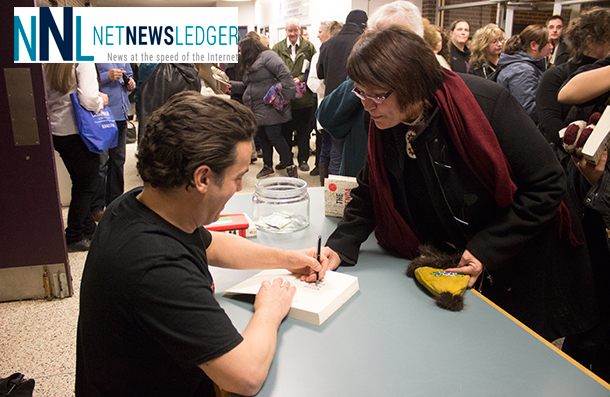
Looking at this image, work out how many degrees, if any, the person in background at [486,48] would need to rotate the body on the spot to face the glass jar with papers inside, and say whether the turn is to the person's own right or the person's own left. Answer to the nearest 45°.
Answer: approximately 45° to the person's own right

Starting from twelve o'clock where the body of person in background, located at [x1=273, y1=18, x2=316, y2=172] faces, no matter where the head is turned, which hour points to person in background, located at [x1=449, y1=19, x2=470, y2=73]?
person in background, located at [x1=449, y1=19, x2=470, y2=73] is roughly at 10 o'clock from person in background, located at [x1=273, y1=18, x2=316, y2=172].

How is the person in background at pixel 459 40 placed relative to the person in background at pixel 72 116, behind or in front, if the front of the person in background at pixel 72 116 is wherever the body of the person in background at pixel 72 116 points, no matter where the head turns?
in front

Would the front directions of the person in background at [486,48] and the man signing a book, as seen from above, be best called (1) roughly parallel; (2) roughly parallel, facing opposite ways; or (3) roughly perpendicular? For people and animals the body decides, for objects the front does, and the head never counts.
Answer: roughly perpendicular

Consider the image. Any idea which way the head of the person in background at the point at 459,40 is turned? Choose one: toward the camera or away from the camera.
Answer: toward the camera

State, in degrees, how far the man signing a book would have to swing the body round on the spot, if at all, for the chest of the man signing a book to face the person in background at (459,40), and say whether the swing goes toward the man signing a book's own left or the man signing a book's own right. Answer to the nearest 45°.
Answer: approximately 45° to the man signing a book's own left

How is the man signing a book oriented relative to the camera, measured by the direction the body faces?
to the viewer's right

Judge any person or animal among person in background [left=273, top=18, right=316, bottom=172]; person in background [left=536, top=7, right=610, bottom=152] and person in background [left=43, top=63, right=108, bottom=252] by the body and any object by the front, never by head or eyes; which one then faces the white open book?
person in background [left=273, top=18, right=316, bottom=172]

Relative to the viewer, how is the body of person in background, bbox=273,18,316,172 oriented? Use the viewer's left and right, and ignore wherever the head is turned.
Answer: facing the viewer

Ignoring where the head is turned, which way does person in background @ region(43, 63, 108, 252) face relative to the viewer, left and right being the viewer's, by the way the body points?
facing away from the viewer and to the right of the viewer

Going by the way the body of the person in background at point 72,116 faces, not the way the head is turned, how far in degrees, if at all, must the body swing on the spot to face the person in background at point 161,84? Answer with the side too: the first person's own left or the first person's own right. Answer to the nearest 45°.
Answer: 0° — they already face them

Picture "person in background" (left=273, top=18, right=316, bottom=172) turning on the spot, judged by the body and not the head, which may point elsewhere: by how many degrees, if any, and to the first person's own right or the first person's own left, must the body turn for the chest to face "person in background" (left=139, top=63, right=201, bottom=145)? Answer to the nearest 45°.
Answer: approximately 45° to the first person's own right
